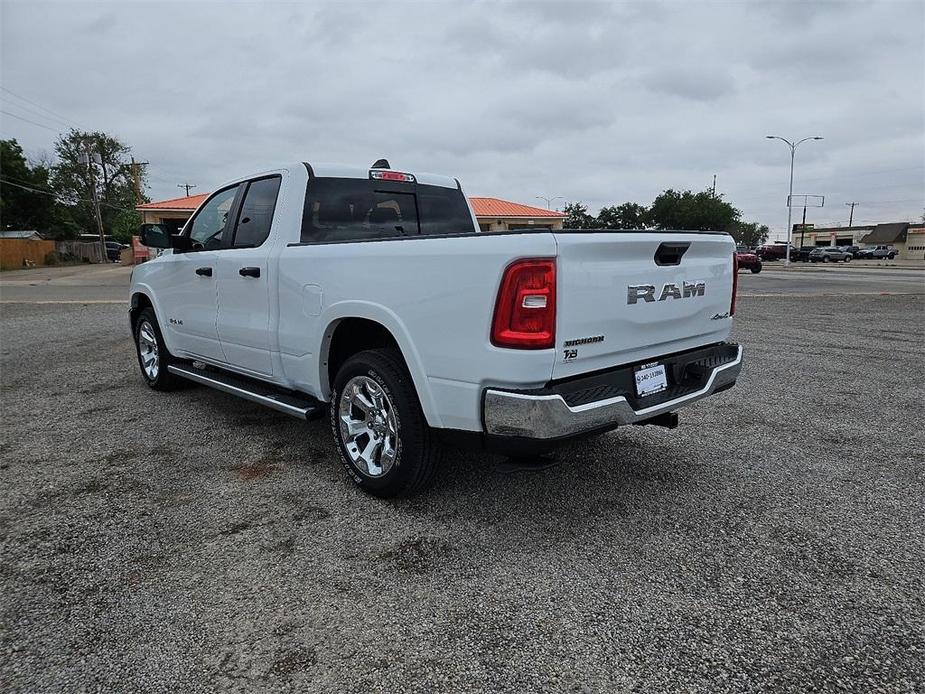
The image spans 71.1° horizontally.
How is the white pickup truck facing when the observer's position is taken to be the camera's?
facing away from the viewer and to the left of the viewer

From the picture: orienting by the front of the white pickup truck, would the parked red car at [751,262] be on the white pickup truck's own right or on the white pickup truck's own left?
on the white pickup truck's own right
